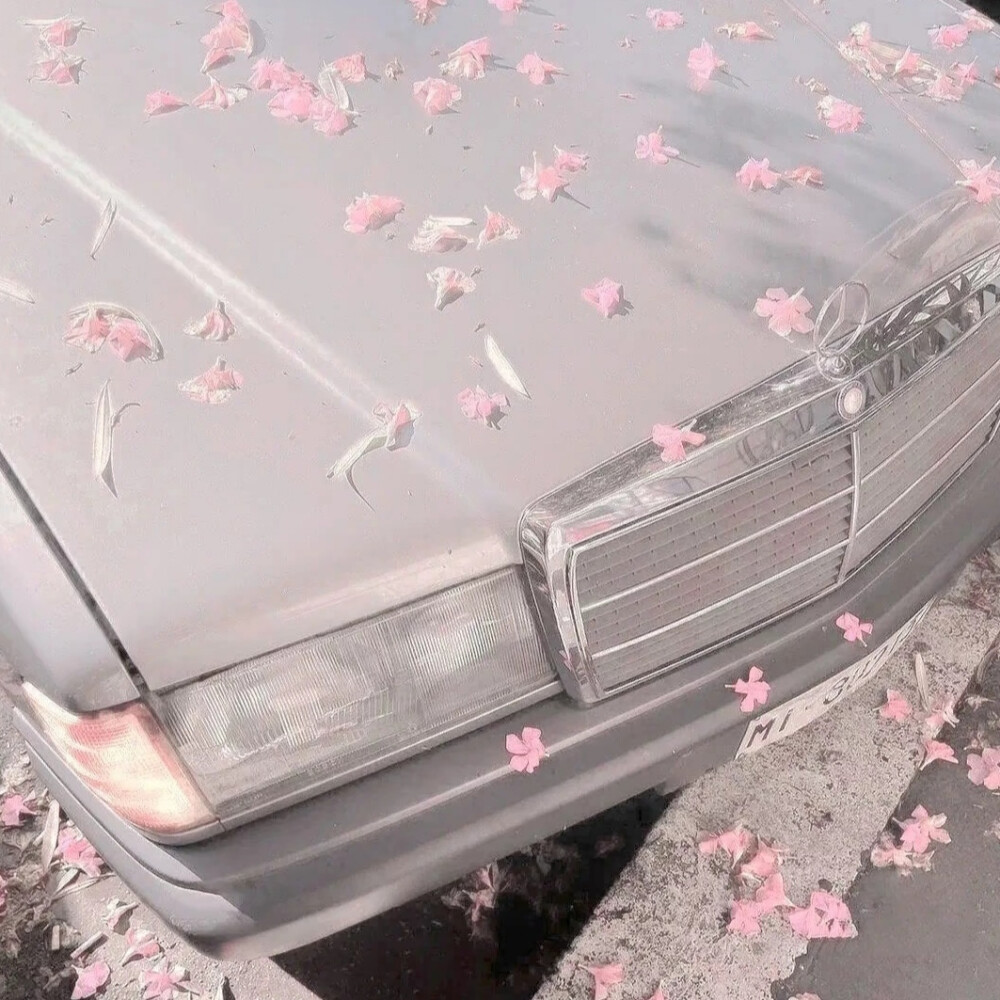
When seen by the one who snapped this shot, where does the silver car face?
facing the viewer and to the right of the viewer

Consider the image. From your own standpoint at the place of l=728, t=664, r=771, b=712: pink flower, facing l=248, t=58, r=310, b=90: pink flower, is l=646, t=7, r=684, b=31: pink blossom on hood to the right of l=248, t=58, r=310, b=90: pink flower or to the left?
right

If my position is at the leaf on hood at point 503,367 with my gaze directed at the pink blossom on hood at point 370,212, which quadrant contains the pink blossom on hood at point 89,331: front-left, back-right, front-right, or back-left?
front-left

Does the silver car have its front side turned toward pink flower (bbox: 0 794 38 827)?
no
